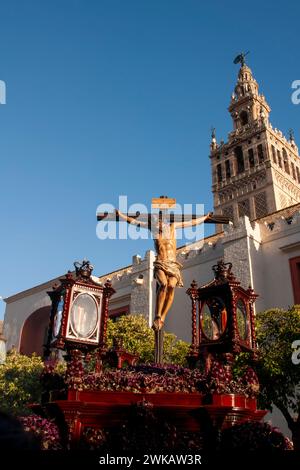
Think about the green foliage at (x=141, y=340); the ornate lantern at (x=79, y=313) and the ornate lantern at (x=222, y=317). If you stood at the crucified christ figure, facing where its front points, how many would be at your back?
1

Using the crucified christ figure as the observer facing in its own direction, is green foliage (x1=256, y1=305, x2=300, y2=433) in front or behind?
behind

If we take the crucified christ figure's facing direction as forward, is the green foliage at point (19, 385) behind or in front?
behind

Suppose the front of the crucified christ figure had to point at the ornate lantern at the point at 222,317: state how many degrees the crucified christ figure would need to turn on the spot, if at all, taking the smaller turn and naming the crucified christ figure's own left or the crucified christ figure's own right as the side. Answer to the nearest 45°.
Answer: approximately 45° to the crucified christ figure's own left

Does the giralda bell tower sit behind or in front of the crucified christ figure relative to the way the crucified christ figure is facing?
behind

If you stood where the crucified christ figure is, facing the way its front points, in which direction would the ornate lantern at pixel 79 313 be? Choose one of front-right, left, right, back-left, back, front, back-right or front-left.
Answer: front-right

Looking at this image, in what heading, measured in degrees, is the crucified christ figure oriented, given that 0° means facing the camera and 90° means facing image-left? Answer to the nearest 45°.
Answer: approximately 0°

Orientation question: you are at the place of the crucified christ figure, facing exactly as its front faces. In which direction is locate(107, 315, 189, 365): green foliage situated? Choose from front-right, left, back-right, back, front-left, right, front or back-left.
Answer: back
